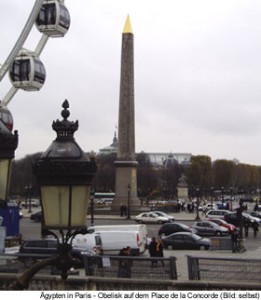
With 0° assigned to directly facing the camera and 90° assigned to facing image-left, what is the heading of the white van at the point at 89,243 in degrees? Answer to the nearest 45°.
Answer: approximately 135°

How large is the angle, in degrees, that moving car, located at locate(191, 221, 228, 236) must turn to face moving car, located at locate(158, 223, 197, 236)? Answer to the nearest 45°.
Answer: approximately 135° to its right

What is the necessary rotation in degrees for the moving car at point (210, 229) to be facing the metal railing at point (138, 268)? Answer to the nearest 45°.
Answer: approximately 90° to its right

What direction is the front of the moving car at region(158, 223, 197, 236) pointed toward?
to the viewer's right

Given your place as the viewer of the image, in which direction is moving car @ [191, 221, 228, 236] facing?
facing to the right of the viewer

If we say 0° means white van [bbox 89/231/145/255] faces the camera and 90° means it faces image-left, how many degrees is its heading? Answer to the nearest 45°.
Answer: approximately 90°

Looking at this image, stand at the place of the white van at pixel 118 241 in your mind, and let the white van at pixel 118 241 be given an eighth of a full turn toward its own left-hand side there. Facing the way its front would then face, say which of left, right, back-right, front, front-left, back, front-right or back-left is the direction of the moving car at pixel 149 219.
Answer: back-right

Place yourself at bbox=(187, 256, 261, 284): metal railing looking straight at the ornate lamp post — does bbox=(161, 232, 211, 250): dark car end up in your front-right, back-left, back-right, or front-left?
back-right

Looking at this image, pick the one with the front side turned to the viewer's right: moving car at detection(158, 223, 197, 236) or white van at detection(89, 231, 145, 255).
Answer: the moving car
